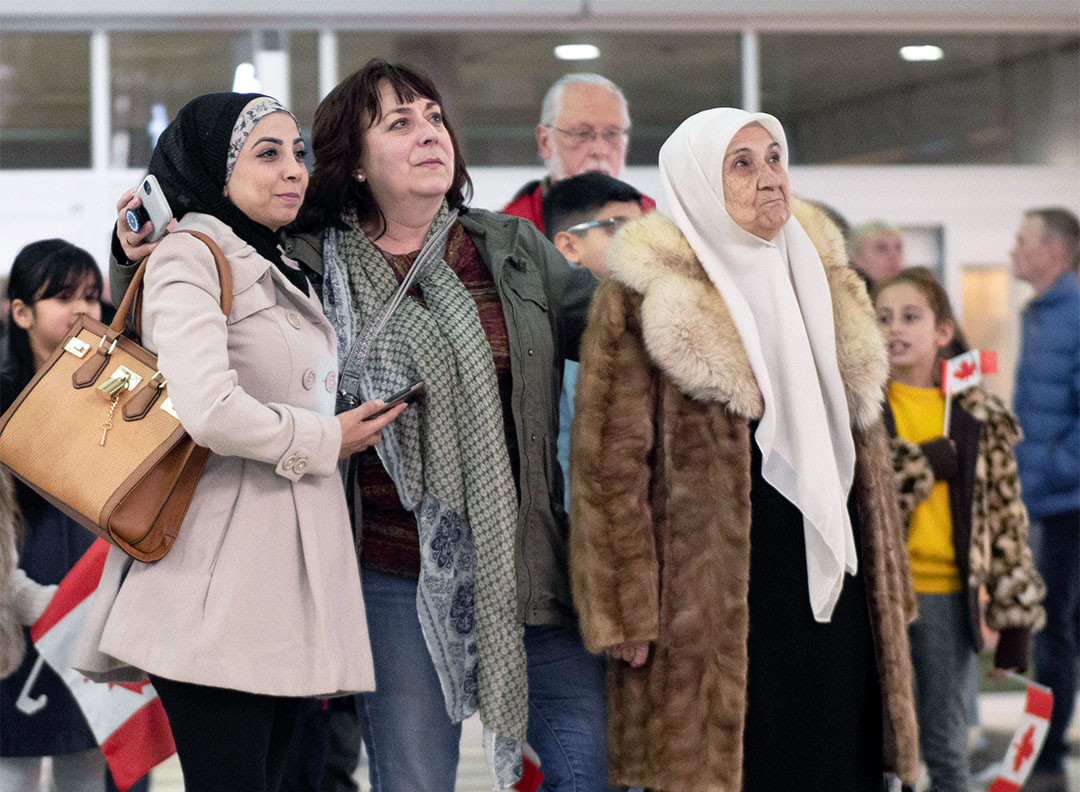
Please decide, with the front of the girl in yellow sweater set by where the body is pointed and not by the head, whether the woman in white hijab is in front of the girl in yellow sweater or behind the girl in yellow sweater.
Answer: in front

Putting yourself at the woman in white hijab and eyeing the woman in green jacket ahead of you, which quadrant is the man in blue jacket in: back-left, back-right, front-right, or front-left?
back-right

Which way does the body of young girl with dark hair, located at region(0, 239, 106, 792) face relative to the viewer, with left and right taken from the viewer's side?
facing the viewer and to the right of the viewer

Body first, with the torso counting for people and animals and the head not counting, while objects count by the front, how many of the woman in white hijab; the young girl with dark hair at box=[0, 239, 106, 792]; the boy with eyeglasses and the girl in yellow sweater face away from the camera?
0

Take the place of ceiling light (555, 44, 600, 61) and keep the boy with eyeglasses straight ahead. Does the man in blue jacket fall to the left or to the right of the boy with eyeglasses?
left

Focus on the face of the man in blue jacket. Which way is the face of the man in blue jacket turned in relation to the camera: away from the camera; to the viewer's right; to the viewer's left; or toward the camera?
to the viewer's left

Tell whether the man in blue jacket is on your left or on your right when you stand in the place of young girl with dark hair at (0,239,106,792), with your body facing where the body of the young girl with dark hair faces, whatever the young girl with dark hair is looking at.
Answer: on your left

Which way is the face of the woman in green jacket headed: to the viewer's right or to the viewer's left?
to the viewer's right

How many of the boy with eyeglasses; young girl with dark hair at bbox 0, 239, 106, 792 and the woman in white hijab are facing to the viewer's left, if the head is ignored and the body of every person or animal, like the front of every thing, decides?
0

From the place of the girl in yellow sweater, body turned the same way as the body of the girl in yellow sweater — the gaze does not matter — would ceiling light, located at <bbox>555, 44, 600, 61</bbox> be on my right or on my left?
on my right

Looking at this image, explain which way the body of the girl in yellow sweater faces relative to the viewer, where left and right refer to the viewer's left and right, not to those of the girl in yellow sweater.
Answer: facing the viewer and to the left of the viewer

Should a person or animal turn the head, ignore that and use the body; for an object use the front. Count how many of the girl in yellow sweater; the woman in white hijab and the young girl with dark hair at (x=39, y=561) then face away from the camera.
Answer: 0

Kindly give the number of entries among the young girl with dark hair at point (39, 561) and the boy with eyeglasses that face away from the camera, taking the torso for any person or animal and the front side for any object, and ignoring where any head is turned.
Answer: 0

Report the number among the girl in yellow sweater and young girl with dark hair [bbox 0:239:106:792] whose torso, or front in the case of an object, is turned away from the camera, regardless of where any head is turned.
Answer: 0

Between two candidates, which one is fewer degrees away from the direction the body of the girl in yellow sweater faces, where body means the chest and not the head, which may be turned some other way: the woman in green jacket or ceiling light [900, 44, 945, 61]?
the woman in green jacket
